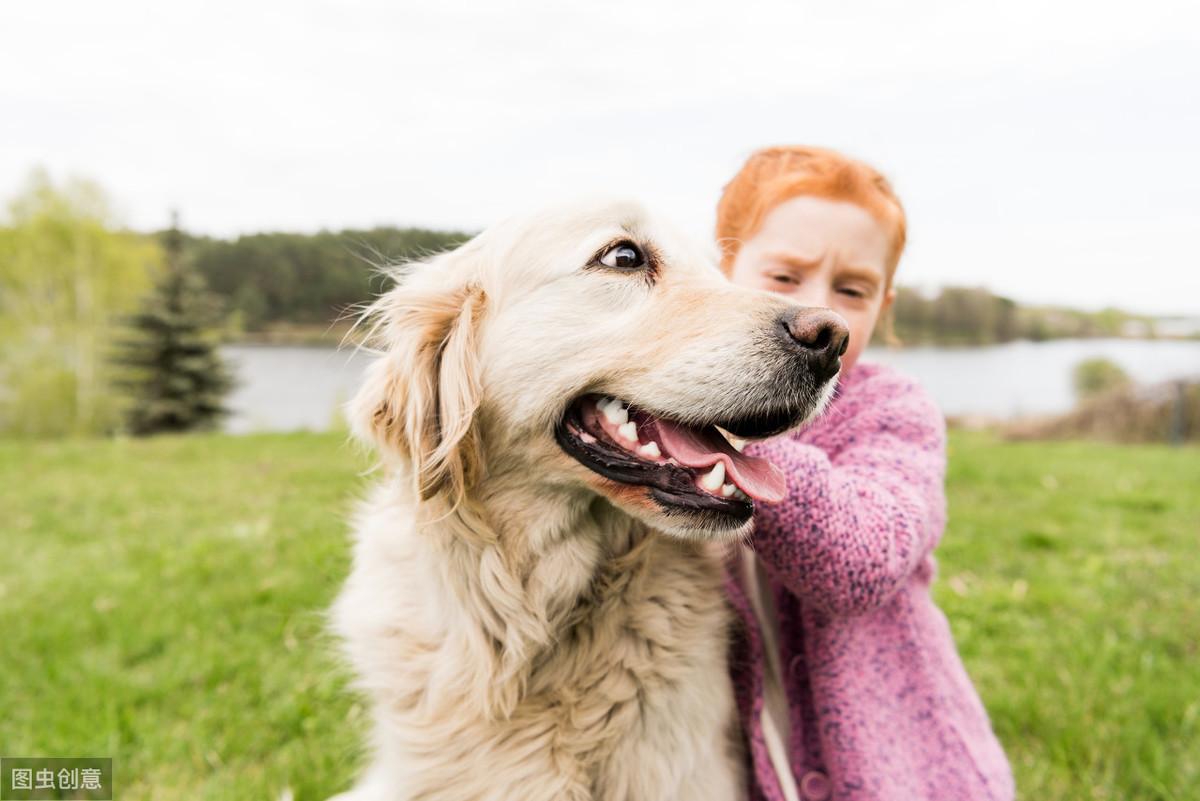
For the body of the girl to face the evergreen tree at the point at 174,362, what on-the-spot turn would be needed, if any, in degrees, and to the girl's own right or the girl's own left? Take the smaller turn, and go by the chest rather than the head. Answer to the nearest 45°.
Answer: approximately 90° to the girl's own right

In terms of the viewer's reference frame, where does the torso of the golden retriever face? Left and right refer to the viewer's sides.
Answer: facing the viewer and to the right of the viewer

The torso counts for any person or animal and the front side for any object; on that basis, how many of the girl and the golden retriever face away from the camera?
0

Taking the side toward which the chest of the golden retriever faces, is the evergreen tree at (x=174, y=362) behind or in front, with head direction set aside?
behind

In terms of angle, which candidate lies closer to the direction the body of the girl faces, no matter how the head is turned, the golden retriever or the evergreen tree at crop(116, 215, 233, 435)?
the golden retriever

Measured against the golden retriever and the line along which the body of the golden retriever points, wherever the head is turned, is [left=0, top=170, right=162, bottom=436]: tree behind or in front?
behind

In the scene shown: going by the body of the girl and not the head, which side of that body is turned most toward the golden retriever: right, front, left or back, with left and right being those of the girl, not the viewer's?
front

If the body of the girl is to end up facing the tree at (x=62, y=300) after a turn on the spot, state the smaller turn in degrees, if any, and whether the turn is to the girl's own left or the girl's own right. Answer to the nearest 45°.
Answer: approximately 90° to the girl's own right
